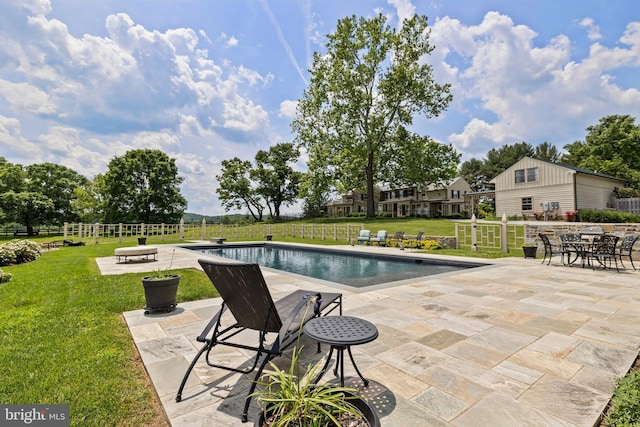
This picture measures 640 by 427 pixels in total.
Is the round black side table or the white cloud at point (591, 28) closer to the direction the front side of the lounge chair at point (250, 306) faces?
the white cloud

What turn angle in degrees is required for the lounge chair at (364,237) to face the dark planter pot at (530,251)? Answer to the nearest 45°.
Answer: approximately 90° to its left

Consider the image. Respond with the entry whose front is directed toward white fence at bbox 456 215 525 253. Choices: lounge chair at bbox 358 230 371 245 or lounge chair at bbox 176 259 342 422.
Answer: lounge chair at bbox 176 259 342 422

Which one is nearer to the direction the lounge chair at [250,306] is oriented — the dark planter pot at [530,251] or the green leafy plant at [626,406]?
the dark planter pot

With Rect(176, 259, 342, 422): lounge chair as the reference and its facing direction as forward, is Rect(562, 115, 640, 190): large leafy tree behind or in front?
in front

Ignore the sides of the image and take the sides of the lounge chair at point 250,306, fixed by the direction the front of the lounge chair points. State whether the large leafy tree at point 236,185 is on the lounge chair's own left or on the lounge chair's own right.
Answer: on the lounge chair's own left

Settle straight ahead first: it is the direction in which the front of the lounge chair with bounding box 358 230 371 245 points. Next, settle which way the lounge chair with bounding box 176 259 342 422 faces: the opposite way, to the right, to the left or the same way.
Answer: the opposite way

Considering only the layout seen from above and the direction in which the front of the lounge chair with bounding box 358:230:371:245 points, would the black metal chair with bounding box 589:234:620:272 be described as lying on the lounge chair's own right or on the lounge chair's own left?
on the lounge chair's own left

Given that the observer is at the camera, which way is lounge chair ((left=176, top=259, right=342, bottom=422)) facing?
facing away from the viewer and to the right of the viewer

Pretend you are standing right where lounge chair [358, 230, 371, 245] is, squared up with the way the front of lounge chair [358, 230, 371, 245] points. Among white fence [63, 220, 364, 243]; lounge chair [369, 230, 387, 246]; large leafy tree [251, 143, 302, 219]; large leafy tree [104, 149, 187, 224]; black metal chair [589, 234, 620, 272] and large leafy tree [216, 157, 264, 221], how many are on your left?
2

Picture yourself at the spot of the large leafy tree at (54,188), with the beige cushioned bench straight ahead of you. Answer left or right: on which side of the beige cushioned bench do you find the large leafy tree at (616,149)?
left

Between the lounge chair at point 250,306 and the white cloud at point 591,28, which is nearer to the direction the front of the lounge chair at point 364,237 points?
the lounge chair

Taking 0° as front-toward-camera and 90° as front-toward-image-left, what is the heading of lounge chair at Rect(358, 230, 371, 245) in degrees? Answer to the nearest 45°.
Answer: approximately 45°

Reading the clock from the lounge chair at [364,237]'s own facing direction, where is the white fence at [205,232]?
The white fence is roughly at 2 o'clock from the lounge chair.

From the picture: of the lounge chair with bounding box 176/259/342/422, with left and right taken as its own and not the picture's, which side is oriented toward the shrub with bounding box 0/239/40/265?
left

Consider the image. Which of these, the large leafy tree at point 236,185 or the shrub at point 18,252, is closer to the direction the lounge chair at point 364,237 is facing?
the shrub

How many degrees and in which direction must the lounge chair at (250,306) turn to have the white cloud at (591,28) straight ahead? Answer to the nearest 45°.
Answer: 0° — it already faces it
